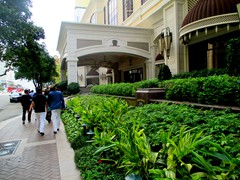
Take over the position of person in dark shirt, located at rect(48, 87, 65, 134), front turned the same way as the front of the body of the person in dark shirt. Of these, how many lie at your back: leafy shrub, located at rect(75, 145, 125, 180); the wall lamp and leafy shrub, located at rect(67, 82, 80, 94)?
1

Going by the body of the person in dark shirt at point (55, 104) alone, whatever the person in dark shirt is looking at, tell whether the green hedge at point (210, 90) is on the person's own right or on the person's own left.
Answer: on the person's own right

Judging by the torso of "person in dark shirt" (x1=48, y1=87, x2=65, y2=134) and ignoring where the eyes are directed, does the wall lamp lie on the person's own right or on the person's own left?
on the person's own right

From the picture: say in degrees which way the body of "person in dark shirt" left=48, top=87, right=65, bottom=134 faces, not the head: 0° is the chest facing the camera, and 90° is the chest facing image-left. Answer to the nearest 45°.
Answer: approximately 180°

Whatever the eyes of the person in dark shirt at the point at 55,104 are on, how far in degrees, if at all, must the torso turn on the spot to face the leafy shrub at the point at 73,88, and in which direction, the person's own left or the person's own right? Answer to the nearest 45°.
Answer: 0° — they already face it

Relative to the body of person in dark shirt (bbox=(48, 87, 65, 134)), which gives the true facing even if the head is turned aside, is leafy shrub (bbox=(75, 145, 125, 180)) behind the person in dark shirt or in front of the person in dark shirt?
behind

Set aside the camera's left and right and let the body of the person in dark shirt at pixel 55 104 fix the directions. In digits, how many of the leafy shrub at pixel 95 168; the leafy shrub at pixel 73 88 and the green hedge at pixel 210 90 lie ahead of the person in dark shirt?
1

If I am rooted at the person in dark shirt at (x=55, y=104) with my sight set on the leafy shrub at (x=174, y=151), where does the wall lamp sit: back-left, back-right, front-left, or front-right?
back-left

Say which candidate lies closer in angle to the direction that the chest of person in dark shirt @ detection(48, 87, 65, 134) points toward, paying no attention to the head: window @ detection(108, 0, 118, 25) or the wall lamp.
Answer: the window

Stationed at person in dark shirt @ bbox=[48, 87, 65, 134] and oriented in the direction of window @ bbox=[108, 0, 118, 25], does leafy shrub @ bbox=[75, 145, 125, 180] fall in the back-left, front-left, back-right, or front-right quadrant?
back-right

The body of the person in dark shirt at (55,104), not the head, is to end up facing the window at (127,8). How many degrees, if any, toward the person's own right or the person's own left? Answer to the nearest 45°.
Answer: approximately 45° to the person's own right
